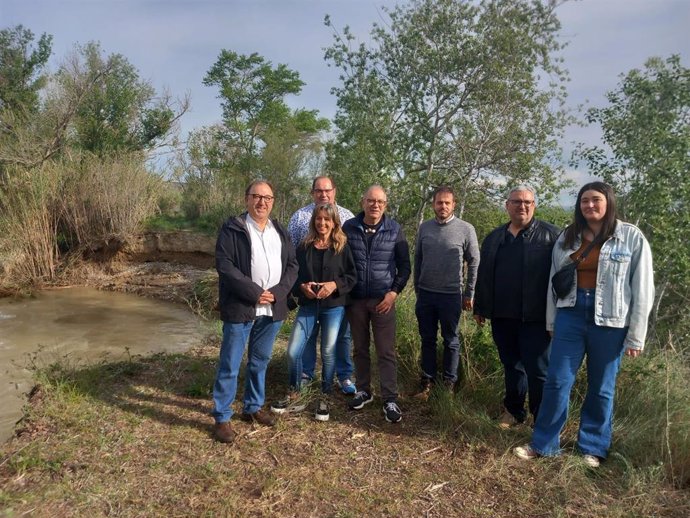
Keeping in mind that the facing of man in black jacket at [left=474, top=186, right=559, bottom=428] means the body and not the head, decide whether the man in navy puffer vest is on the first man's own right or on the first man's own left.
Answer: on the first man's own right

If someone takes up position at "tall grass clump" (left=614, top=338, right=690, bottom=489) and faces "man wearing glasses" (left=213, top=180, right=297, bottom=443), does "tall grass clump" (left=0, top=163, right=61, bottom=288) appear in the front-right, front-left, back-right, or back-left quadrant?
front-right

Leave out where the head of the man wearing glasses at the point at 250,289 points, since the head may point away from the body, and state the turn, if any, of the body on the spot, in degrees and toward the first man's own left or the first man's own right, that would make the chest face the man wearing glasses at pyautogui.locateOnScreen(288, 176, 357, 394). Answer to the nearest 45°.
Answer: approximately 90° to the first man's own left

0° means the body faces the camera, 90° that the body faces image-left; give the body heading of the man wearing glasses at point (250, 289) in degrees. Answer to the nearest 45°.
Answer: approximately 315°

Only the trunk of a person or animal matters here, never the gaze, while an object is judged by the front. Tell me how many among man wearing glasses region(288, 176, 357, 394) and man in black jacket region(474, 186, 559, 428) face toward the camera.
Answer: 2

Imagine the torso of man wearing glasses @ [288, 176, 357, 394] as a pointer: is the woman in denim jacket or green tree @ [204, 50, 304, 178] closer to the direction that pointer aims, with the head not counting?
the woman in denim jacket

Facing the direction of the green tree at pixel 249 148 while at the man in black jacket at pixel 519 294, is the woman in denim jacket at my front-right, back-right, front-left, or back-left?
back-right

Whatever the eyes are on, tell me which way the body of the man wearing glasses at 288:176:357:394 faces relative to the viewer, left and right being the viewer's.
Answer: facing the viewer

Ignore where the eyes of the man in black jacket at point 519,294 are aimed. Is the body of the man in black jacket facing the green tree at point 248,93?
no

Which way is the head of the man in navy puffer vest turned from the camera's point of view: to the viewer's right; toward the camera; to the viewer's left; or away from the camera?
toward the camera

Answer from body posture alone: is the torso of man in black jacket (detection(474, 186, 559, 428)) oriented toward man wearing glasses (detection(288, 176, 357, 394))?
no

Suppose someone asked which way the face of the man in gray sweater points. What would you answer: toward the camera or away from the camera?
toward the camera

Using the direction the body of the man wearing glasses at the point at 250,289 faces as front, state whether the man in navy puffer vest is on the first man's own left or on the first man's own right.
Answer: on the first man's own left
